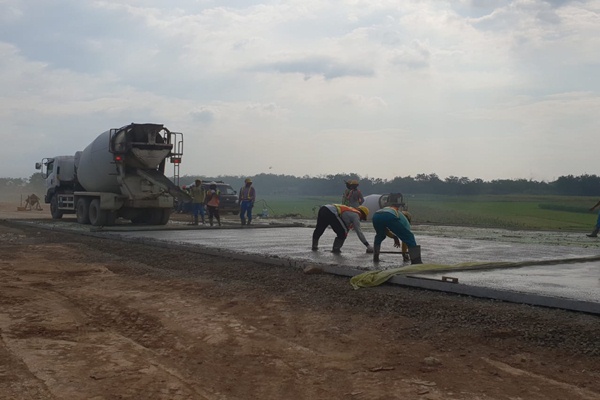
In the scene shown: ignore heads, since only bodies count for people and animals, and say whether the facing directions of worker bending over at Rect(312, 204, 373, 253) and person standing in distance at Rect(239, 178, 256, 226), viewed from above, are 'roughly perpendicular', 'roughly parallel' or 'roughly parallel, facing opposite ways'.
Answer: roughly perpendicular

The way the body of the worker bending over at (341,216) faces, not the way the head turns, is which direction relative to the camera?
to the viewer's right

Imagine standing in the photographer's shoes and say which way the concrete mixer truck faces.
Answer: facing away from the viewer and to the left of the viewer

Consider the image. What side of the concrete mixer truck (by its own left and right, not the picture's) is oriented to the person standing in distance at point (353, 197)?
back

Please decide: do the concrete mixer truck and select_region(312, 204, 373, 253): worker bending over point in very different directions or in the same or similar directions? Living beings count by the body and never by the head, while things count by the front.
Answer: very different directions

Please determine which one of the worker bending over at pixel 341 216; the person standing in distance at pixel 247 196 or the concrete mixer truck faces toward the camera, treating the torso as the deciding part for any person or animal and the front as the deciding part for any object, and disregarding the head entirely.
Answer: the person standing in distance

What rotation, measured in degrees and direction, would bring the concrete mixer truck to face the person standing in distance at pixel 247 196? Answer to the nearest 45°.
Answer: approximately 135° to its right

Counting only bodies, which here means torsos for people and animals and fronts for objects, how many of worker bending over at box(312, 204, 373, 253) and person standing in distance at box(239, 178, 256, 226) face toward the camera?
1

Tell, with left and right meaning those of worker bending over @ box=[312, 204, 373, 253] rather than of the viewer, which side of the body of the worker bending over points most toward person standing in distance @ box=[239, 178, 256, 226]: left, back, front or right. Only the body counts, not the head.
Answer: left

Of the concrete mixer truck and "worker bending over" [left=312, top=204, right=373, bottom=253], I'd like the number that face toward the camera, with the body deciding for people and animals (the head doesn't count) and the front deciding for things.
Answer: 0

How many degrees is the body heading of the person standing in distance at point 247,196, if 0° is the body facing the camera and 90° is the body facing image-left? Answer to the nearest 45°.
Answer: approximately 0°
